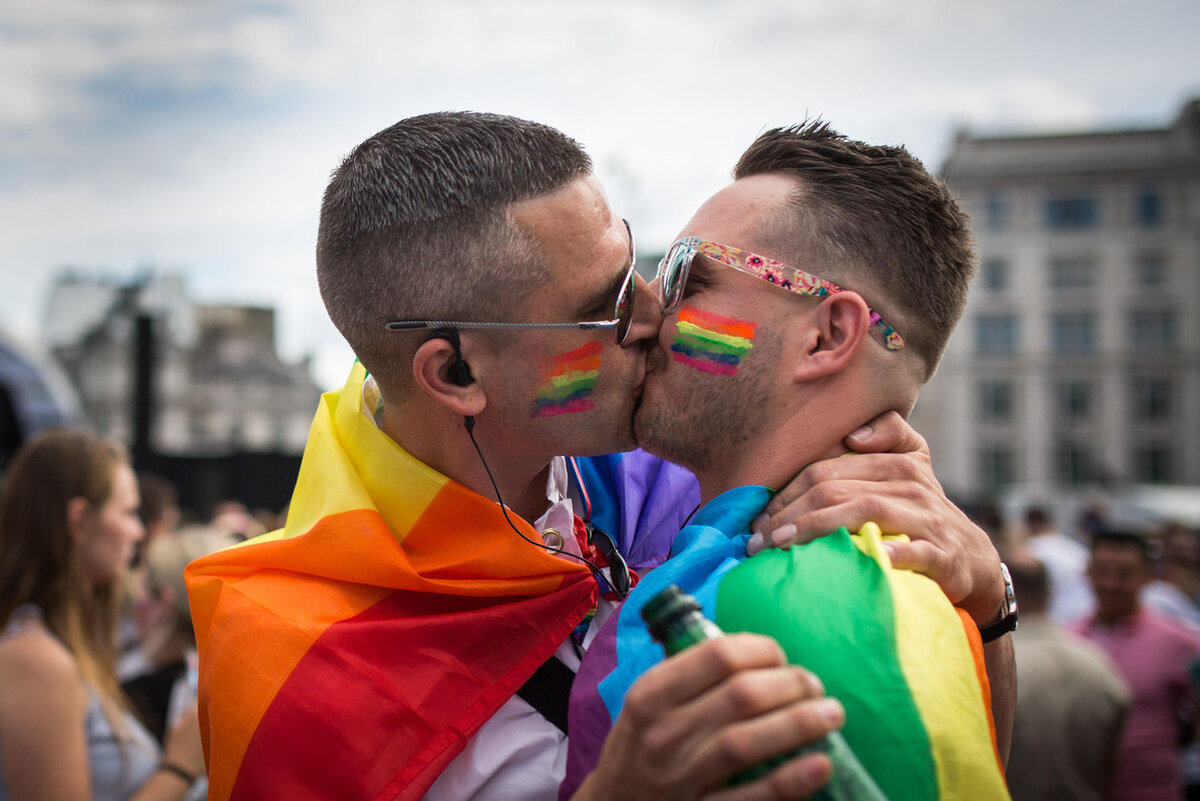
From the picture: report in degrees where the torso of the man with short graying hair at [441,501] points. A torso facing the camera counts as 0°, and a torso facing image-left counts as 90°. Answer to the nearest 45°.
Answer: approximately 270°

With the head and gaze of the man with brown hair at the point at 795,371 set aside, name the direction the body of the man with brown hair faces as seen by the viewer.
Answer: to the viewer's left

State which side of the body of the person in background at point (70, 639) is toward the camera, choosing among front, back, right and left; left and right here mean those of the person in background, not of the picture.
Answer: right

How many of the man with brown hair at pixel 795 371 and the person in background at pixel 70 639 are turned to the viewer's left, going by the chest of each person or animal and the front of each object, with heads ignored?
1

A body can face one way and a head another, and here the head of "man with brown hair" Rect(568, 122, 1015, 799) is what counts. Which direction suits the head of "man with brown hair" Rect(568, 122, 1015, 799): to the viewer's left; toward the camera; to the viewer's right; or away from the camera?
to the viewer's left

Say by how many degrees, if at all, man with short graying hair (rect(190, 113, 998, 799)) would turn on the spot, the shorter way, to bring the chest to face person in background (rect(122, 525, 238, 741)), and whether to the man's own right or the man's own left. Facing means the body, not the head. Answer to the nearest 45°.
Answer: approximately 135° to the man's own left

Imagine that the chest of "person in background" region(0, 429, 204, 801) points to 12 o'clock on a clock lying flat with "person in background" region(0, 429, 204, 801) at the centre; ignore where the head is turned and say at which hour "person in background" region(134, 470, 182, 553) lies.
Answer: "person in background" region(134, 470, 182, 553) is roughly at 9 o'clock from "person in background" region(0, 429, 204, 801).

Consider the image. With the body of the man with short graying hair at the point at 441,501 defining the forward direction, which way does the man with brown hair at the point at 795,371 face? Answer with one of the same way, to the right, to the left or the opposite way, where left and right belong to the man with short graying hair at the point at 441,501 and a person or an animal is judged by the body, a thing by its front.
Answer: the opposite way

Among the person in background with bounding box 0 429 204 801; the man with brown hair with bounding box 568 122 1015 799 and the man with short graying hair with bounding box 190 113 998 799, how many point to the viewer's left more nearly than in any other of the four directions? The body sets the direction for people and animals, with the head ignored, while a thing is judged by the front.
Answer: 1

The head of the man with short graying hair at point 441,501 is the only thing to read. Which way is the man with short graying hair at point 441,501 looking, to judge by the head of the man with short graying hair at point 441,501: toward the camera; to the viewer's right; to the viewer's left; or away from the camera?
to the viewer's right

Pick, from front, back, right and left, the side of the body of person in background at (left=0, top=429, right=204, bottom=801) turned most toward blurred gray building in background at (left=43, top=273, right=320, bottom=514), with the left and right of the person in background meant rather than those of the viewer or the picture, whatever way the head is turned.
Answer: left

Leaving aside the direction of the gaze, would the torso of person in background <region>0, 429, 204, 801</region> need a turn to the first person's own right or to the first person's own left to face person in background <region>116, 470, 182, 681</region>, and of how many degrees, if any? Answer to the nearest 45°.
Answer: approximately 90° to the first person's own left
